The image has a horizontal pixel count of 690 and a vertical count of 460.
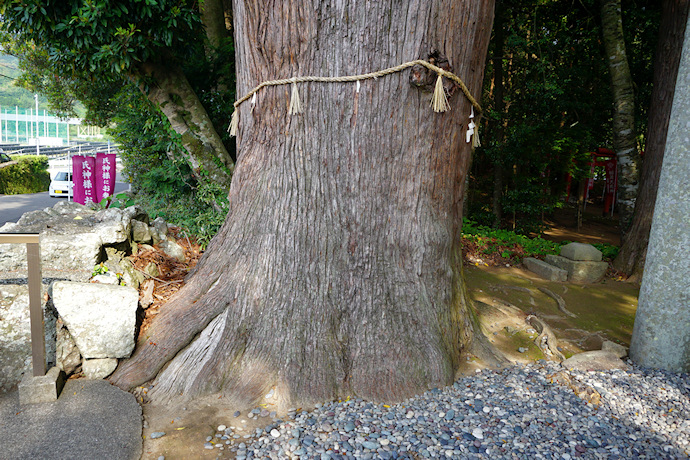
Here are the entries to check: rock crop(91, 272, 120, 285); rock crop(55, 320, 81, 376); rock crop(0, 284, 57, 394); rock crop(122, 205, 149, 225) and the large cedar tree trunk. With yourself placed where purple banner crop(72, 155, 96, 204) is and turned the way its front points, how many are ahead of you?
5

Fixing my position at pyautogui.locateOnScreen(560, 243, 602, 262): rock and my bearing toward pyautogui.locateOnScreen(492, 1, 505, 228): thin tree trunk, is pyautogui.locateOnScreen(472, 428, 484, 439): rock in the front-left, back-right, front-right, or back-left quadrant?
back-left

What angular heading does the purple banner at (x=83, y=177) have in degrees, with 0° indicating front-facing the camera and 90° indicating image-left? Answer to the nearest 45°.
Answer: approximately 0°

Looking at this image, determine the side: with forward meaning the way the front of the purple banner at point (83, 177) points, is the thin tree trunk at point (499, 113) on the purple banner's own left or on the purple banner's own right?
on the purple banner's own left

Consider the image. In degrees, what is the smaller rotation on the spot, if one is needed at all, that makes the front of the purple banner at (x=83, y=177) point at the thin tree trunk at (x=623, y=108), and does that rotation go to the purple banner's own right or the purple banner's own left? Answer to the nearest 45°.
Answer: approximately 45° to the purple banner's own left

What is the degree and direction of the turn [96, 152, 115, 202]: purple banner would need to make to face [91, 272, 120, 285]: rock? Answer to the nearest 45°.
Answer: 0° — it already faces it

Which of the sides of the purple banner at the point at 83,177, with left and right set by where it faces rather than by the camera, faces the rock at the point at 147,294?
front

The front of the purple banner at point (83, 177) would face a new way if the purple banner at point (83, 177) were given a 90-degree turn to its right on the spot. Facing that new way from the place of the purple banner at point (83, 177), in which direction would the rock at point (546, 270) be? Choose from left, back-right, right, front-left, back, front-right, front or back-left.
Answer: back-left

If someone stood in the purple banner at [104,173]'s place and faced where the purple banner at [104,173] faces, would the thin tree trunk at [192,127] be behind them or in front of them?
in front

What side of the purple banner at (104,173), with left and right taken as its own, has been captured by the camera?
front

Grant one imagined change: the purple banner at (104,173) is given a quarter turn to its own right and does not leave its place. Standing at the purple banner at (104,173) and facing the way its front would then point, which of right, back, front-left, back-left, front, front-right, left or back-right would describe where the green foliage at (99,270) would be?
left

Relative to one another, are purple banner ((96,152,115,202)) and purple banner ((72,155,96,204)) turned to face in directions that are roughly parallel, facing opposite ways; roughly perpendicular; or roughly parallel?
roughly parallel

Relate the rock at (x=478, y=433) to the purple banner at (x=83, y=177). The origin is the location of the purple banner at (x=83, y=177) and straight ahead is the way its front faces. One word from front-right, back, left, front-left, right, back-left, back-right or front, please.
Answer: front

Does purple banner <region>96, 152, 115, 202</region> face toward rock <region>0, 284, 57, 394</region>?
yes

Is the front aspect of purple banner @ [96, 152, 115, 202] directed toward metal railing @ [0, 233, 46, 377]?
yes

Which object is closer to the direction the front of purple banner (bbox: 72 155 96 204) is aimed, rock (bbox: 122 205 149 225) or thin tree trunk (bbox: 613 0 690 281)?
the rock
